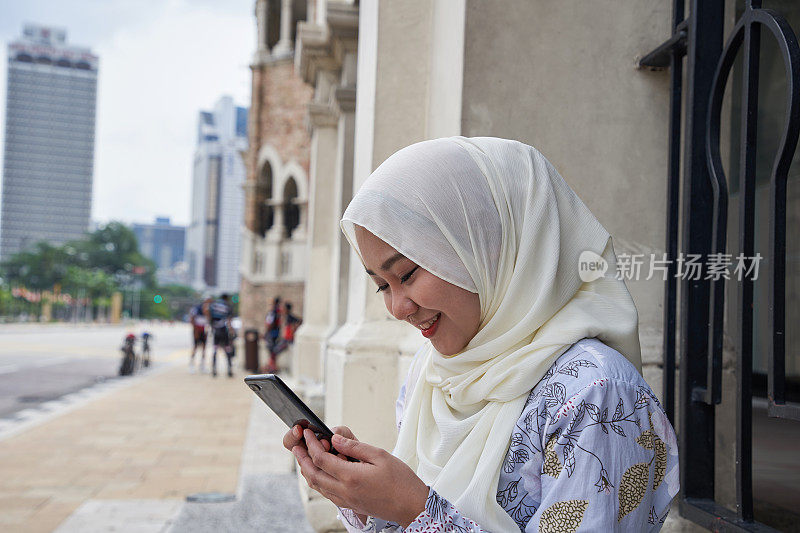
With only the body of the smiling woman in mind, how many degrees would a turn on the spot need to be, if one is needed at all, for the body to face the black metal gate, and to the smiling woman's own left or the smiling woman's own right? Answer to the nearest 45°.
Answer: approximately 180°

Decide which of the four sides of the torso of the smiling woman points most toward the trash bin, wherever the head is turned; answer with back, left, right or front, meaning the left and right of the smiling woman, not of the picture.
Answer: right

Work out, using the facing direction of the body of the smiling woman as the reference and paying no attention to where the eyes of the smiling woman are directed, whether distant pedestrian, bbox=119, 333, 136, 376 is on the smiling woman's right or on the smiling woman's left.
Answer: on the smiling woman's right

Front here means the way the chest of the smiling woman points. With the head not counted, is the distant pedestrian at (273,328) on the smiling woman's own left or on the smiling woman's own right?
on the smiling woman's own right

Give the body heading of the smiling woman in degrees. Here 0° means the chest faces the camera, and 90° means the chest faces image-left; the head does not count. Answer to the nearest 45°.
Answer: approximately 45°
